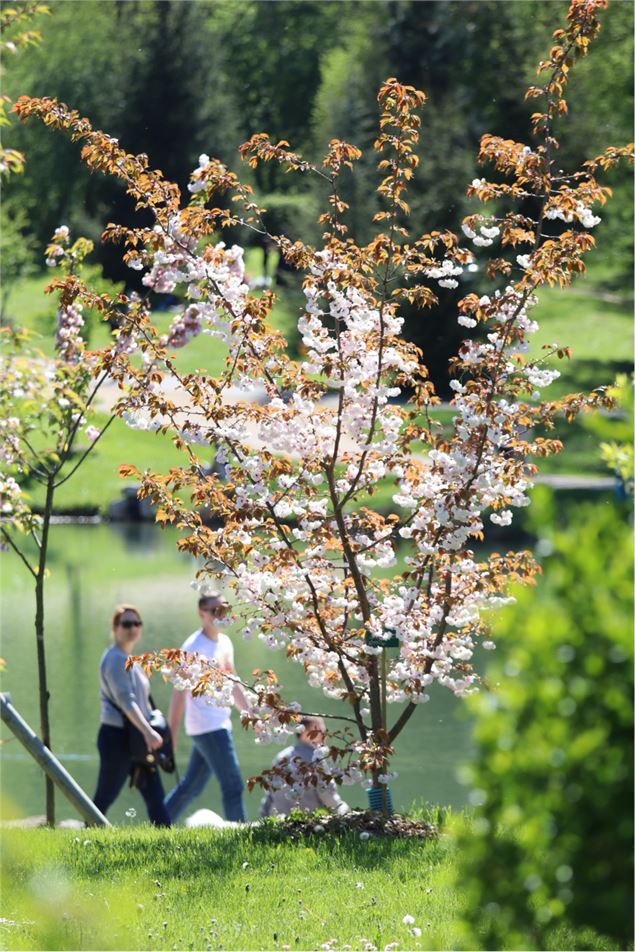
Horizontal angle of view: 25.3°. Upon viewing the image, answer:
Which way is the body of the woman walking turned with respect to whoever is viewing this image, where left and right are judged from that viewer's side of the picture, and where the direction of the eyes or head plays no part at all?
facing to the right of the viewer

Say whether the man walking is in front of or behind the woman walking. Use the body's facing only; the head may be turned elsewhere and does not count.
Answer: in front

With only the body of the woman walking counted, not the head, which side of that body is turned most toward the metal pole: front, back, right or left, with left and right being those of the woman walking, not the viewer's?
right
